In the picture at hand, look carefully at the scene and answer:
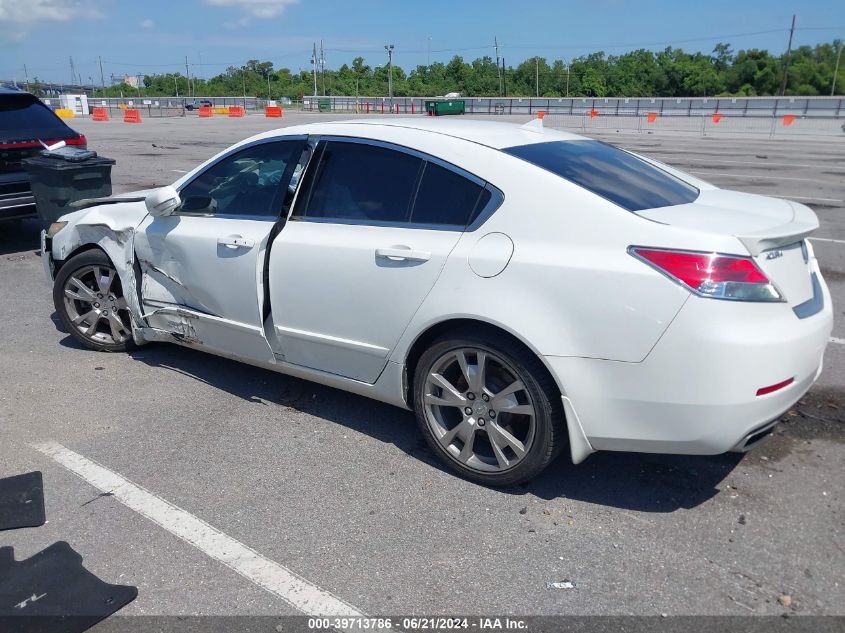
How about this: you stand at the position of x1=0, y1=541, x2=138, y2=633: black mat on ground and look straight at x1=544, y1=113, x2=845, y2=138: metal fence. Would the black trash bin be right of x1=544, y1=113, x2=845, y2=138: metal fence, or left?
left

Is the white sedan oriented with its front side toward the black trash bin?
yes

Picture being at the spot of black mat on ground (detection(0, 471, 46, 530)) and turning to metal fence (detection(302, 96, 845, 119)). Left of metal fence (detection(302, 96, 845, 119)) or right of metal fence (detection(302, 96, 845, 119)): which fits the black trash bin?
left

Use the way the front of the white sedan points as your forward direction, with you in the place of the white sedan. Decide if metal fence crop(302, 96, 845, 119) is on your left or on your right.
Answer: on your right

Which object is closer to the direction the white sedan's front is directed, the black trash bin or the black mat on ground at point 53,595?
the black trash bin

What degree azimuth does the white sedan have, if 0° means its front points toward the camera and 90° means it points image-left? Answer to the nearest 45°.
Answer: approximately 135°

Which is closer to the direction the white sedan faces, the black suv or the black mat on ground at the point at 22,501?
the black suv

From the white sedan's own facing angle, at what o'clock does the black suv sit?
The black suv is roughly at 12 o'clock from the white sedan.

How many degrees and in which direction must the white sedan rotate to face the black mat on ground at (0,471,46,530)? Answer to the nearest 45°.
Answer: approximately 45° to its left
